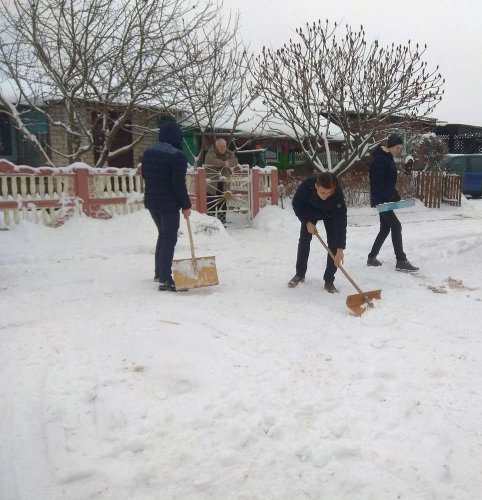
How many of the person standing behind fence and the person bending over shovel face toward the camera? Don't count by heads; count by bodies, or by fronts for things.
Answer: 2

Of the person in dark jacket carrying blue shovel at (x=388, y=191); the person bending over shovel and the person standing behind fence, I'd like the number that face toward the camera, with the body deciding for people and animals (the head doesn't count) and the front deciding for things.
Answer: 2

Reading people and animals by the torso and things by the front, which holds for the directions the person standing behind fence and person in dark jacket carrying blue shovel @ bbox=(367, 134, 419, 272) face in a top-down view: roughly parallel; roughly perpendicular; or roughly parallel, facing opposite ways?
roughly perpendicular

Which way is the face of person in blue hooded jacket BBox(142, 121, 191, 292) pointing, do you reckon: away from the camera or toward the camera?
away from the camera

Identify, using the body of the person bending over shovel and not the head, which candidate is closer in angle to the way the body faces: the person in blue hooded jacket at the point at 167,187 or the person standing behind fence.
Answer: the person in blue hooded jacket

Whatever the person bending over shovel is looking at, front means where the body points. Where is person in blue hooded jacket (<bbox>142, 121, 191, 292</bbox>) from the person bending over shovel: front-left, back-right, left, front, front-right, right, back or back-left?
right

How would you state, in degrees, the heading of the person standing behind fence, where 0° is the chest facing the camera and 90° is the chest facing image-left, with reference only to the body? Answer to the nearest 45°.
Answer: approximately 0°

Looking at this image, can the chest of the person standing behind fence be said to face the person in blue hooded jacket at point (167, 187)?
yes
